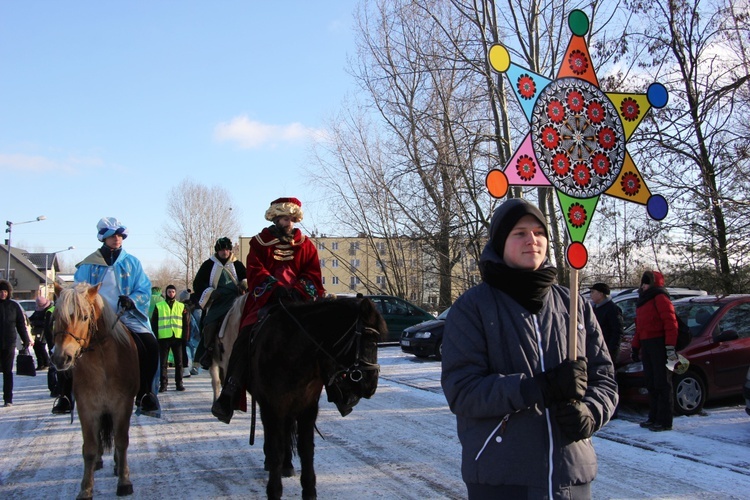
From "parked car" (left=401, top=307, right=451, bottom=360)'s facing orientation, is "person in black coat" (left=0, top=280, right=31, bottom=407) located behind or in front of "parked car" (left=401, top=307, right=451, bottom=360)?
in front

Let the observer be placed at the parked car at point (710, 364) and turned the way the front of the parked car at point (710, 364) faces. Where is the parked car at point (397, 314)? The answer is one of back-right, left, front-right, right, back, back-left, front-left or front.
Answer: right

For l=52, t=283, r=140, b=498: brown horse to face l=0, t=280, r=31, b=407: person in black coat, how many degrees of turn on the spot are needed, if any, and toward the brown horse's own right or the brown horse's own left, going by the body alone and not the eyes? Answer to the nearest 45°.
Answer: approximately 180°

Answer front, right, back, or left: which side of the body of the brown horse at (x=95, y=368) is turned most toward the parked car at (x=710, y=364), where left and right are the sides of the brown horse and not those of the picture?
left
